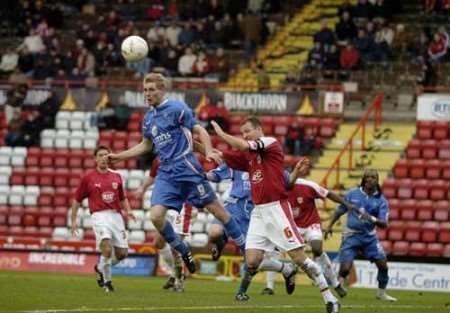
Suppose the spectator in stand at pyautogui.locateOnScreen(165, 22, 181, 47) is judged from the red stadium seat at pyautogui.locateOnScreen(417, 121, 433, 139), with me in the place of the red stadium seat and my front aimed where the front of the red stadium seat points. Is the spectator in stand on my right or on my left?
on my right

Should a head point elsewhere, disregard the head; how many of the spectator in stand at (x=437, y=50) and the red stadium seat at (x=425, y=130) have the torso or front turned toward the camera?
2
